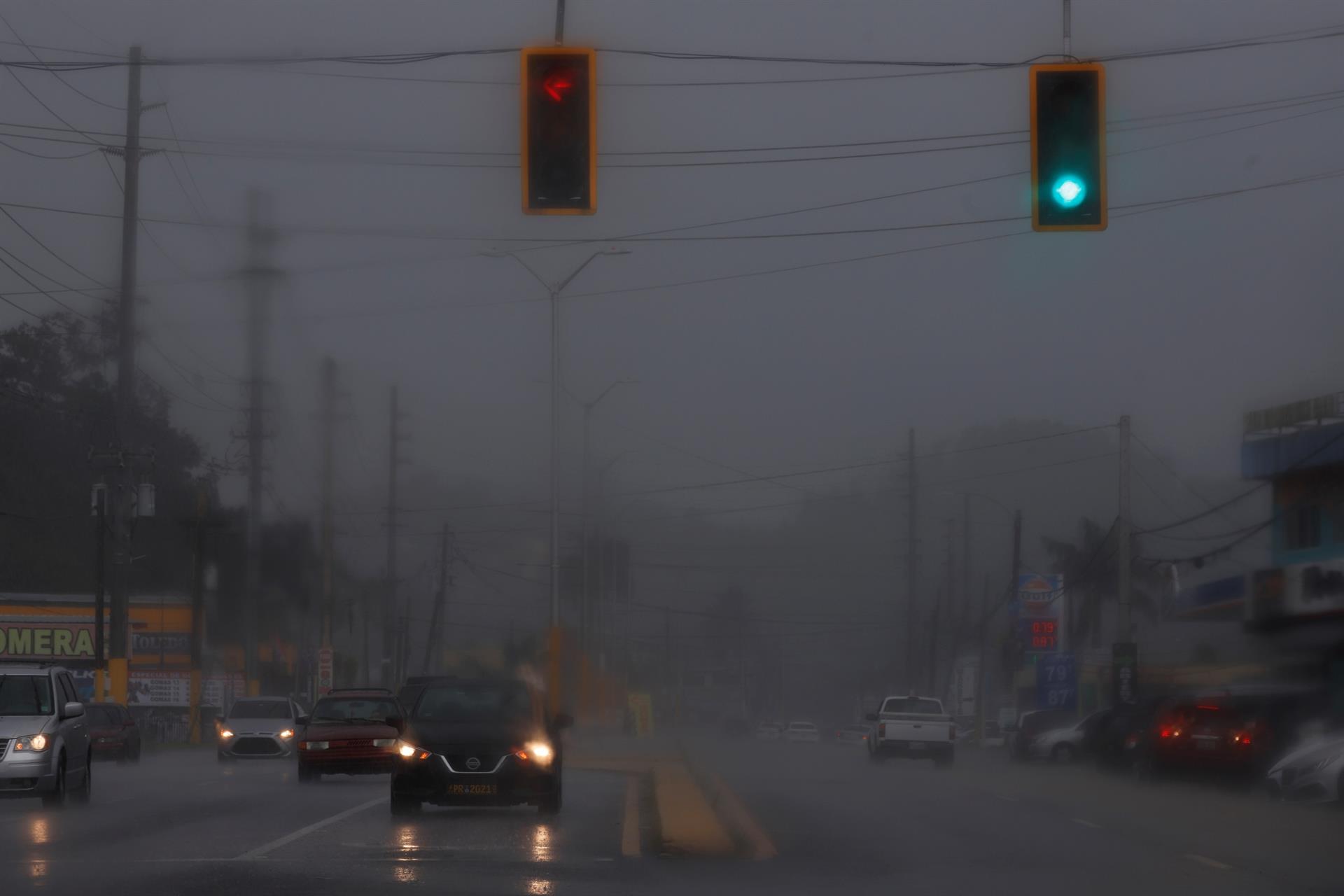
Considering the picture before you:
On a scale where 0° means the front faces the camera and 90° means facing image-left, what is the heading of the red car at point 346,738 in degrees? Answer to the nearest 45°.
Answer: approximately 0°

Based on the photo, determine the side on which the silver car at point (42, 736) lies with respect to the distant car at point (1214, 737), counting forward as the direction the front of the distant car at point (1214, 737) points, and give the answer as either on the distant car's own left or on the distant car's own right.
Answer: on the distant car's own left

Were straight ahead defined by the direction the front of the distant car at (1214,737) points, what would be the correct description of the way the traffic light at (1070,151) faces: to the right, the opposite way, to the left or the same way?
the opposite way

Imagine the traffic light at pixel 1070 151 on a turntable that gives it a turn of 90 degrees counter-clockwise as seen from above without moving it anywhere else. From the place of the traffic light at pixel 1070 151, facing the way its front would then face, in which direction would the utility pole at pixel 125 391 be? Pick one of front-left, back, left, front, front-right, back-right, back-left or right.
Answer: back-left

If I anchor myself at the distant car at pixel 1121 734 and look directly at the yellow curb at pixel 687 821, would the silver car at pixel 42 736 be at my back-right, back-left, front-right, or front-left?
front-right

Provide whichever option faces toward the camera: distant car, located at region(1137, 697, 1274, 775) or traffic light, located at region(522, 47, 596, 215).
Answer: the traffic light

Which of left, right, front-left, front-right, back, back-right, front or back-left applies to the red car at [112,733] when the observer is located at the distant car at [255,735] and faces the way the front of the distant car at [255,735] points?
right

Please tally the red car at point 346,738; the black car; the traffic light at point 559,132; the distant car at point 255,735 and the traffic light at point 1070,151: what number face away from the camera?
0

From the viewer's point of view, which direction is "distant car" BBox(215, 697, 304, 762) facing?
toward the camera

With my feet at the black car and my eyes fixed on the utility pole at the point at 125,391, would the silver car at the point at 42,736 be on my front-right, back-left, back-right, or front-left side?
front-left

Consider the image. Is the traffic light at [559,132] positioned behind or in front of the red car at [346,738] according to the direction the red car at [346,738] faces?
in front

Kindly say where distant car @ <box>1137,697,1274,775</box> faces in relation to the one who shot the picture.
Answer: facing away from the viewer

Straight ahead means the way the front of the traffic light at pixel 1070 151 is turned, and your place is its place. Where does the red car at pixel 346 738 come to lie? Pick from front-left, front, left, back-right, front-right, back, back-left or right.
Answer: back-right

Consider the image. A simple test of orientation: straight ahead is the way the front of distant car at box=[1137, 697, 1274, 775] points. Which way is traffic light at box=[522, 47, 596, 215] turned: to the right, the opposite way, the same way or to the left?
the opposite way

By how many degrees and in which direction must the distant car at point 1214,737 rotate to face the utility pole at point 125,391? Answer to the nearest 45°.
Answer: approximately 90° to its left

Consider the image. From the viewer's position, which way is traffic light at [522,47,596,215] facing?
facing the viewer

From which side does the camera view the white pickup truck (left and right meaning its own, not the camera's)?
back
